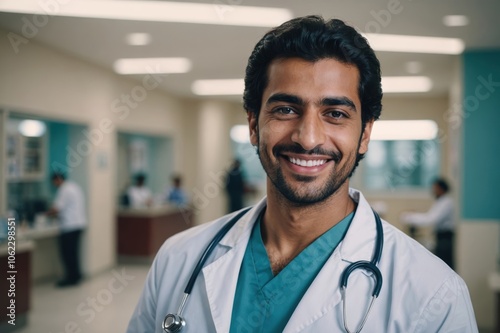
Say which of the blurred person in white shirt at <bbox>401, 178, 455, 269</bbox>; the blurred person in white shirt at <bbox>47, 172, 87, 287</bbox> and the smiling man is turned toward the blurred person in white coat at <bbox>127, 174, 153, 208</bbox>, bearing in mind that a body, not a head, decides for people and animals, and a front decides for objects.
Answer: the blurred person in white shirt at <bbox>401, 178, 455, 269</bbox>

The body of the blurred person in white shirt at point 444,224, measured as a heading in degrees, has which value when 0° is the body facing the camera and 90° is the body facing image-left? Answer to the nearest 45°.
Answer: approximately 90°

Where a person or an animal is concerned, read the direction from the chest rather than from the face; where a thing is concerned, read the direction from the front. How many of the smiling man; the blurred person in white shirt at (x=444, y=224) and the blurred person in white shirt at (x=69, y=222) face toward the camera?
1

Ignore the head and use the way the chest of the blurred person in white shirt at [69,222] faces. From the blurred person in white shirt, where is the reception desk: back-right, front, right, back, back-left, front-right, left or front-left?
back-right

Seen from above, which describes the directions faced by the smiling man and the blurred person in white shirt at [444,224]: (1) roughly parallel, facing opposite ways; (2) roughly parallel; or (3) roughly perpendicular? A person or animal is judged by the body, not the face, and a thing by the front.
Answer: roughly perpendicular

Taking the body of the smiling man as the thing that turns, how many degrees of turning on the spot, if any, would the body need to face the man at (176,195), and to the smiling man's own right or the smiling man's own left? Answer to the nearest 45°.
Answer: approximately 180°

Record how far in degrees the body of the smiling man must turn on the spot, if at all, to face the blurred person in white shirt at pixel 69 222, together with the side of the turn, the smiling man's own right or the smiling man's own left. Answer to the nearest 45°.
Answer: approximately 135° to the smiling man's own right

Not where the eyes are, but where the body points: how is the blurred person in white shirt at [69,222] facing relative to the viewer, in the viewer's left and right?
facing to the left of the viewer

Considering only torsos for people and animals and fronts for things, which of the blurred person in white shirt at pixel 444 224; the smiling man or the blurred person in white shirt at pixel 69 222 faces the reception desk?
the blurred person in white shirt at pixel 444 224

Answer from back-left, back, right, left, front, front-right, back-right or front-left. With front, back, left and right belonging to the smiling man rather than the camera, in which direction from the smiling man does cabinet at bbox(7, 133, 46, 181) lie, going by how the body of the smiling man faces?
back-right

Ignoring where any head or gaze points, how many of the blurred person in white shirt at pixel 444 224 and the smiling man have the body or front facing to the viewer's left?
1
